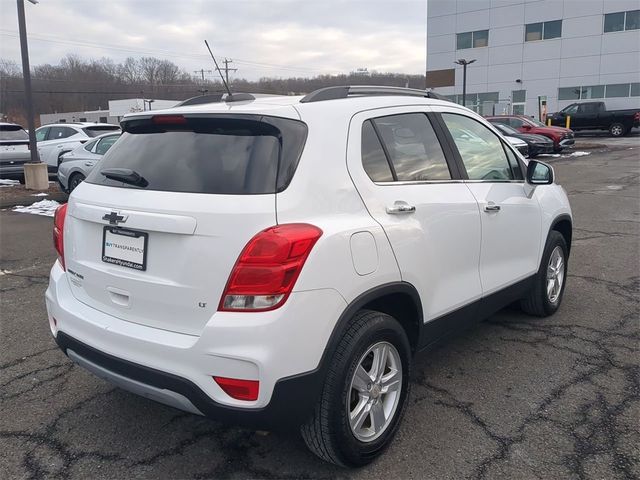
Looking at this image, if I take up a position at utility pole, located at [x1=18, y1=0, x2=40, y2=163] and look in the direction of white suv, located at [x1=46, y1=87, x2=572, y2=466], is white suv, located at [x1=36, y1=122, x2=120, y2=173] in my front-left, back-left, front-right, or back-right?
back-left

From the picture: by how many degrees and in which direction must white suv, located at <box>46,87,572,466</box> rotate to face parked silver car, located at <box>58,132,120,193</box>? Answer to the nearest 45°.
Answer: approximately 90° to its left

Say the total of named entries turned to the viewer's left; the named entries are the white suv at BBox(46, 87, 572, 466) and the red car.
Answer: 0

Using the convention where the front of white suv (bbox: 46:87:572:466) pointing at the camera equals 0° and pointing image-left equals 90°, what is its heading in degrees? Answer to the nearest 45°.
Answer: approximately 225°

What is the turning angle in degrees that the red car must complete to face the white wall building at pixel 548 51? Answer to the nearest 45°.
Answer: approximately 135° to its left

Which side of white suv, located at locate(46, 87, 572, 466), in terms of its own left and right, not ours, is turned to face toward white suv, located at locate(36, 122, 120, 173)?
left

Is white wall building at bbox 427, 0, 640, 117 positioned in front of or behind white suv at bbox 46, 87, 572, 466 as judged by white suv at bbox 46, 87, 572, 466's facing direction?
in front

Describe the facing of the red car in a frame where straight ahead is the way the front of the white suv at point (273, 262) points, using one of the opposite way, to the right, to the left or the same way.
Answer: to the right

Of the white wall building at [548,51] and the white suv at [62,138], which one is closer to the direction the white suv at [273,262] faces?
the white wall building

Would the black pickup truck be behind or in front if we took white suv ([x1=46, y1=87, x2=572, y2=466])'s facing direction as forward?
in front

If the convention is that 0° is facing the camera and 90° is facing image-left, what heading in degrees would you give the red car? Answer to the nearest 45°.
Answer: approximately 315°

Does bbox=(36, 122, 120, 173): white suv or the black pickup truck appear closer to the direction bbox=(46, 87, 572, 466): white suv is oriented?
the black pickup truck
